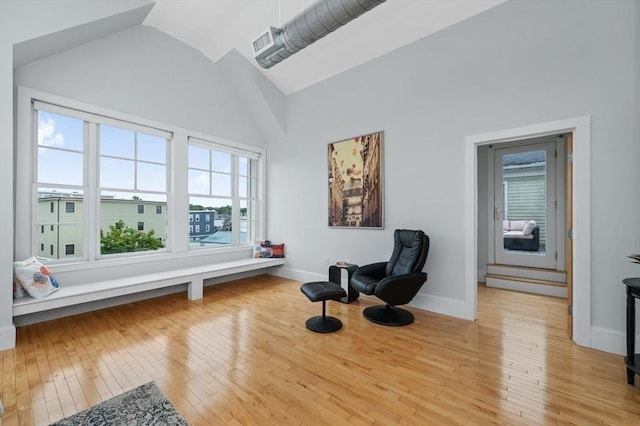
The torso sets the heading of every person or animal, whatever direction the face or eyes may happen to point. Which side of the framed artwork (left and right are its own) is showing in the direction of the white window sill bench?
front

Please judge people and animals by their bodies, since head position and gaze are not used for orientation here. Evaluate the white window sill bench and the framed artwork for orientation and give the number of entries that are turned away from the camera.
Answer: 0

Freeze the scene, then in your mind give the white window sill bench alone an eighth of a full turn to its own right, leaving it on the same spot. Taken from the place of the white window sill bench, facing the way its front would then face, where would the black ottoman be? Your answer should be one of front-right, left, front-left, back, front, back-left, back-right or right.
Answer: front-left

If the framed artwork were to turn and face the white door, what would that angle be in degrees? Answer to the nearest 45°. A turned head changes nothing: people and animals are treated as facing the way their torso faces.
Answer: approximately 135° to its left

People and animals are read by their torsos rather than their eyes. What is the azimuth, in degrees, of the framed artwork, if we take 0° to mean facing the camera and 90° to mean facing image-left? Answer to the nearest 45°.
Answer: approximately 45°

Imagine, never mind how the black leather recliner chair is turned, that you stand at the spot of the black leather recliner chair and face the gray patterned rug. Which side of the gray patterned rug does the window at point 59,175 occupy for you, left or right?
right

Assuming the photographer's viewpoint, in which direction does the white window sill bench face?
facing the viewer and to the right of the viewer

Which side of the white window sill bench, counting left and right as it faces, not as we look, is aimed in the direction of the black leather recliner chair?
front

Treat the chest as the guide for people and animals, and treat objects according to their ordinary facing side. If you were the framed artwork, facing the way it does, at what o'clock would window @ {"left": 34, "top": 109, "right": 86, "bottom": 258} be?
The window is roughly at 1 o'clock from the framed artwork.

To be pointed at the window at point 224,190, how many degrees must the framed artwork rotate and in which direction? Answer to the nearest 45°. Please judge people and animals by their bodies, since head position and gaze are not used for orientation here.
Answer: approximately 45° to its right

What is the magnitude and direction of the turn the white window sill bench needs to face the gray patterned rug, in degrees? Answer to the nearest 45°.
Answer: approximately 45° to its right

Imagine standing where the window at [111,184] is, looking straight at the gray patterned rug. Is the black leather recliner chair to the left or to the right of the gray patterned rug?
left
